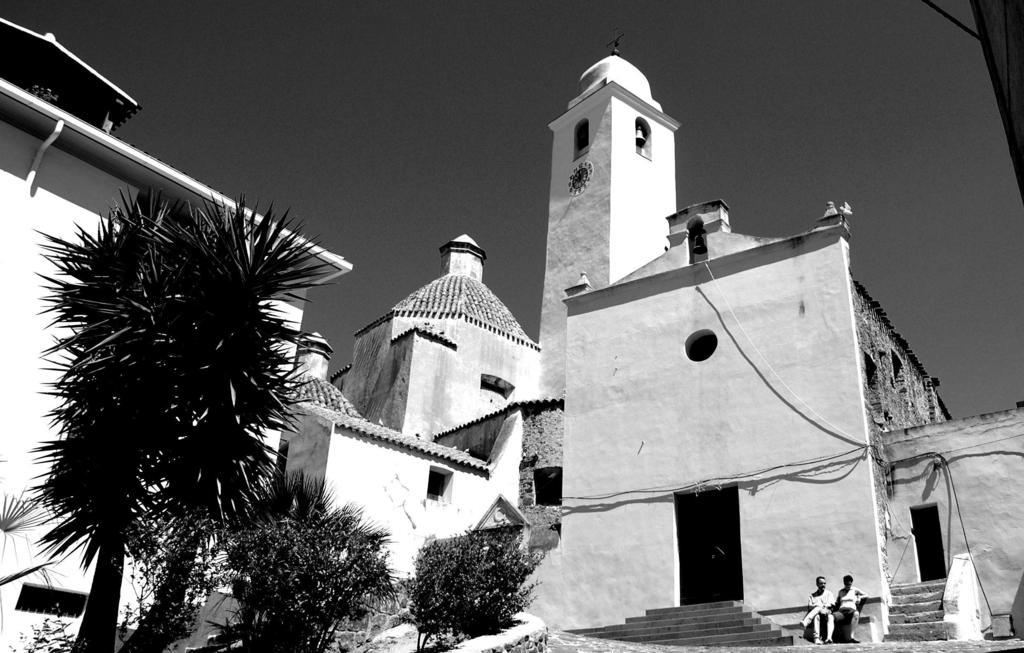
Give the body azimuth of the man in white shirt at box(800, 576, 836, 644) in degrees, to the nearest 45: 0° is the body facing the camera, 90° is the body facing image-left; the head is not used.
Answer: approximately 0°

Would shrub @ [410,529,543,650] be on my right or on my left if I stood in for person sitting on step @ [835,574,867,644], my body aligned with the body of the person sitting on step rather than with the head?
on my right

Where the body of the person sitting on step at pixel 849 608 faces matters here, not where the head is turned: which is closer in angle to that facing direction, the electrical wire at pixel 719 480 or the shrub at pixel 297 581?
the shrub

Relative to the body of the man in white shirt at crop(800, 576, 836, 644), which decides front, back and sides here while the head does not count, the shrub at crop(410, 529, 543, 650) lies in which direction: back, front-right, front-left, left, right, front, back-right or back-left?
front-right

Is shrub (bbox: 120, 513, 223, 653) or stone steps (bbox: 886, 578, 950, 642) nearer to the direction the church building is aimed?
the shrub

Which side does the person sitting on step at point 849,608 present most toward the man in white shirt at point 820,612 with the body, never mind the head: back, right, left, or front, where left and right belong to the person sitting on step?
right

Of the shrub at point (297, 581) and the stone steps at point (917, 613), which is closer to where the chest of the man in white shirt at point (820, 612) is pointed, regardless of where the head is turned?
the shrub

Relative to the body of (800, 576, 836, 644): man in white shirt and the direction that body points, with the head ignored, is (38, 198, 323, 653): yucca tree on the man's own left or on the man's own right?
on the man's own right

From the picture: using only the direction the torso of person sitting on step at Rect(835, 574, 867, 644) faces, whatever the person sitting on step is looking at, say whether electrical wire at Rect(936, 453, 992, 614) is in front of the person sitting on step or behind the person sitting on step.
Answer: behind

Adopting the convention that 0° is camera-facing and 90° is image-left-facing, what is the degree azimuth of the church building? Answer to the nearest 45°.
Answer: approximately 45°

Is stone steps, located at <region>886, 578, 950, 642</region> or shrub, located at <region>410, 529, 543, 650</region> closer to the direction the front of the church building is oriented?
the shrub
